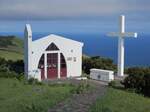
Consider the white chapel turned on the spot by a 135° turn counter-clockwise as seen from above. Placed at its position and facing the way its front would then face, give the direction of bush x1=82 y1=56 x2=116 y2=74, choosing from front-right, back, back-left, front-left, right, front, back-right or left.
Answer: front

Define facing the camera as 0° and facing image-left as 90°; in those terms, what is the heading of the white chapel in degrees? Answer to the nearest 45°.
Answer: approximately 0°

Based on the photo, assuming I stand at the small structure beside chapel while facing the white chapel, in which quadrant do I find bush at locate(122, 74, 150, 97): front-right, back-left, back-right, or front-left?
back-left

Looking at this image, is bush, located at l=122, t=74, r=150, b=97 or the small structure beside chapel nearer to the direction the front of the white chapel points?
the bush

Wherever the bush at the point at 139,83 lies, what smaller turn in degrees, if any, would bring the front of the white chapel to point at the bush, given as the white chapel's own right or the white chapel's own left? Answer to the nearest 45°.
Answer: approximately 45° to the white chapel's own left

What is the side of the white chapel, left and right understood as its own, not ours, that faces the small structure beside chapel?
left
